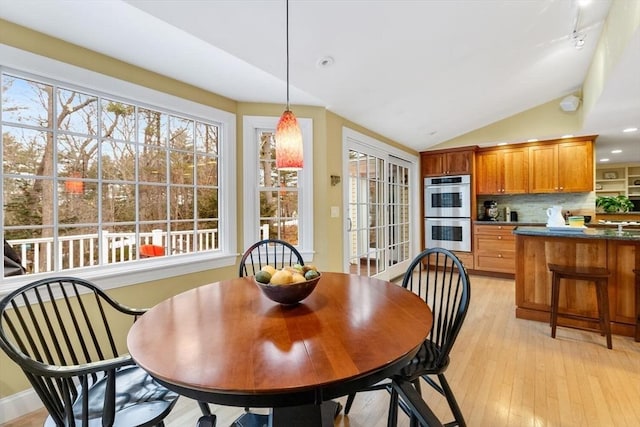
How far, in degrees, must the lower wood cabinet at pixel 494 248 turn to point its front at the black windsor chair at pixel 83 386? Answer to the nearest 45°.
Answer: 0° — it already faces it

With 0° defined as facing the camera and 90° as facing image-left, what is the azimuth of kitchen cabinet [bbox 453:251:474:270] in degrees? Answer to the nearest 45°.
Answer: approximately 0°

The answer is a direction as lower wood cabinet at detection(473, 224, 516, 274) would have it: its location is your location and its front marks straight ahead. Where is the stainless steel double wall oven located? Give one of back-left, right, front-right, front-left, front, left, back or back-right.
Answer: right

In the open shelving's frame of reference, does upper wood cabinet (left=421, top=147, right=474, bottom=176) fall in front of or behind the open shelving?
in front

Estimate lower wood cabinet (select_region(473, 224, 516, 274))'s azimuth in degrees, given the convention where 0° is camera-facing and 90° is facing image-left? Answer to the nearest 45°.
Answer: approximately 0°

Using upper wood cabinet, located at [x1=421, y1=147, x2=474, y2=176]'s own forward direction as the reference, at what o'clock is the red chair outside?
The red chair outside is roughly at 1 o'clock from the upper wood cabinet.

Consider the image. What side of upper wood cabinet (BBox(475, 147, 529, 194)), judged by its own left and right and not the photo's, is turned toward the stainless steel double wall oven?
right

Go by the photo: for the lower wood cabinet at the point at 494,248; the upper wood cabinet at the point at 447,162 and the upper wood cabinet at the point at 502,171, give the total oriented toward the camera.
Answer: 3
